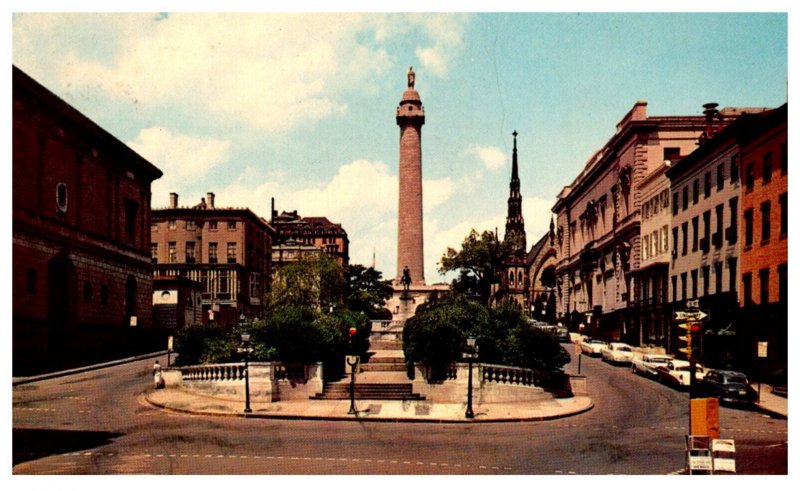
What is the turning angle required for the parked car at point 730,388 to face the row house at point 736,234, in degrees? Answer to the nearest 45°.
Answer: approximately 45° to its right

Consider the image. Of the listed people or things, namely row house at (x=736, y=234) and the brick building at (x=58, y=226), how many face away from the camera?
0

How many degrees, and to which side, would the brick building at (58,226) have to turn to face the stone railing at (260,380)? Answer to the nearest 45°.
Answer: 0° — it already faces it

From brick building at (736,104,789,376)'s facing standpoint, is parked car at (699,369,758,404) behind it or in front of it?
in front

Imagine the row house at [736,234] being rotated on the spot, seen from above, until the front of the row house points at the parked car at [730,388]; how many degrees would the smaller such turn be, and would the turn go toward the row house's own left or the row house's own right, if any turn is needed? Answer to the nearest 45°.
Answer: approximately 45° to the row house's own left

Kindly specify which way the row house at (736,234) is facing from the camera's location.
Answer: facing the viewer and to the left of the viewer

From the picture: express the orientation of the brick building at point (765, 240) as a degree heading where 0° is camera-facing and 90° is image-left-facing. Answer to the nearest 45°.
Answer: approximately 45°

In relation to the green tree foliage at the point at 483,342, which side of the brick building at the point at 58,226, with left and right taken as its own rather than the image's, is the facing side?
front

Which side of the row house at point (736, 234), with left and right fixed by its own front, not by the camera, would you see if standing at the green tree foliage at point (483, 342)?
front

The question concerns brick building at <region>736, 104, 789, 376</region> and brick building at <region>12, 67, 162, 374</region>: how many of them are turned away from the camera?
0
